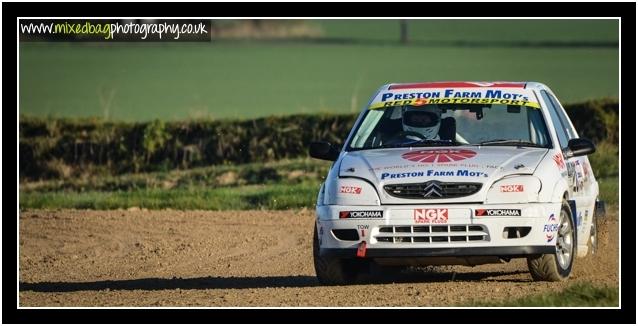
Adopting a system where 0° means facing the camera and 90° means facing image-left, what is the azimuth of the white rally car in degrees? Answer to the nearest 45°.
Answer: approximately 0°
